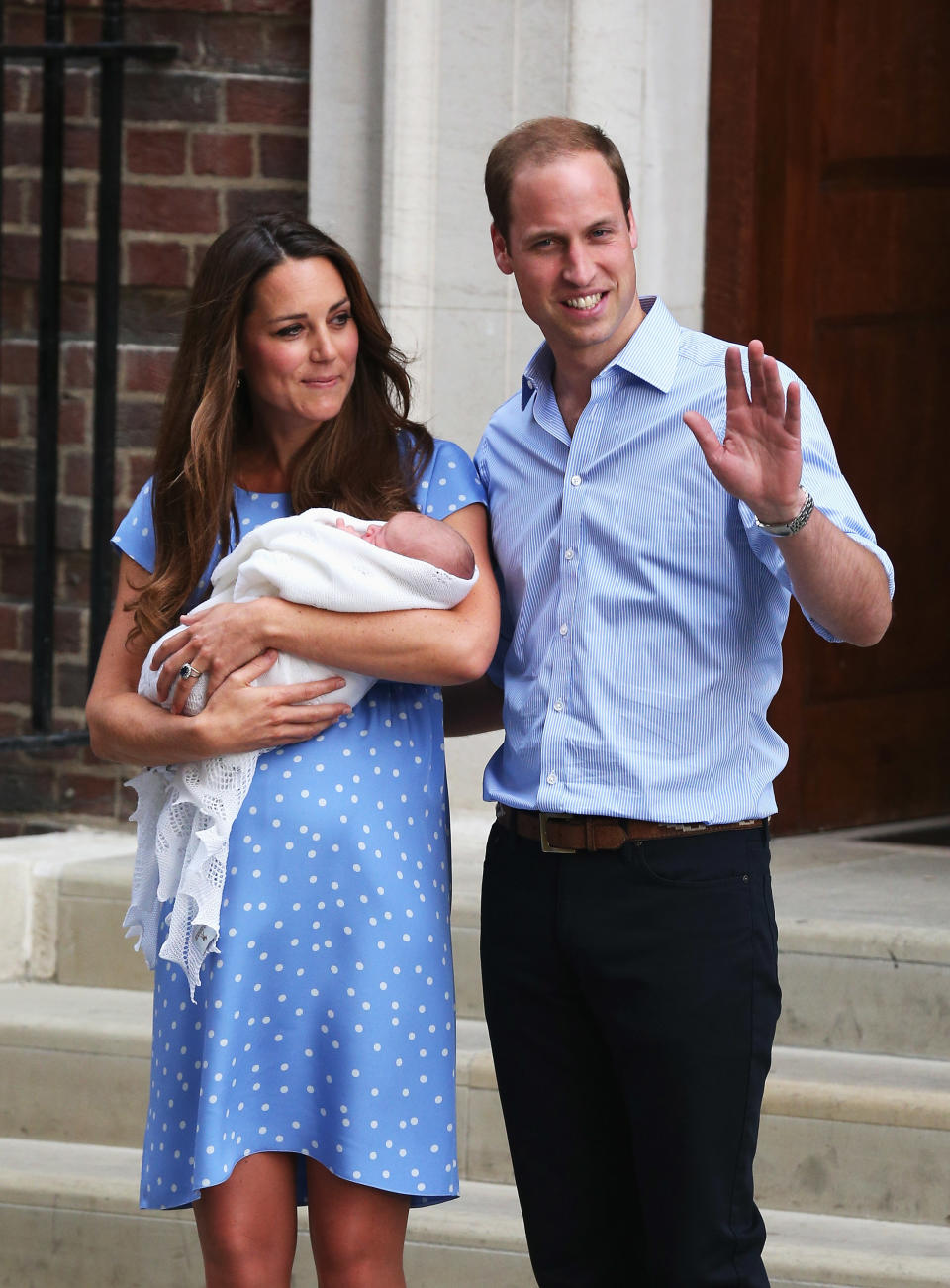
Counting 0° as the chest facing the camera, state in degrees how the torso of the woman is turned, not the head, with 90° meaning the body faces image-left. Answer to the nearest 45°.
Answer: approximately 0°

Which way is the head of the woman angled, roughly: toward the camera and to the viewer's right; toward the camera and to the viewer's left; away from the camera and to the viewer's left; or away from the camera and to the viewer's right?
toward the camera and to the viewer's right

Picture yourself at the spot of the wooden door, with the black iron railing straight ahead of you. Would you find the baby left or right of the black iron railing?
left

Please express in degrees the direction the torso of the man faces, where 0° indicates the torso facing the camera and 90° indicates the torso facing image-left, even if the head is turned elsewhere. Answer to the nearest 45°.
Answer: approximately 45°

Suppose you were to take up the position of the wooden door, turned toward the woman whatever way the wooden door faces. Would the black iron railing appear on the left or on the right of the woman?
right

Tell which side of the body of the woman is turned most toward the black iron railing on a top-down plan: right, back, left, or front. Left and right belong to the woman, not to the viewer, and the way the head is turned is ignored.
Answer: back
